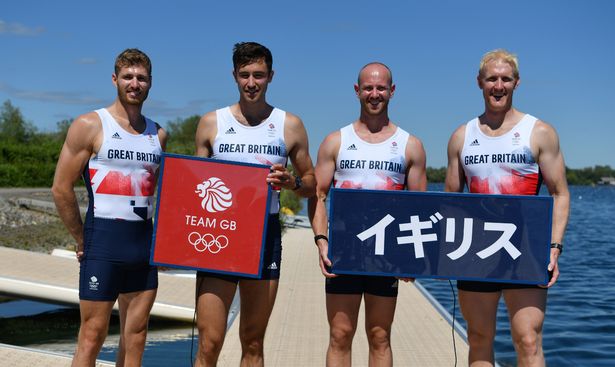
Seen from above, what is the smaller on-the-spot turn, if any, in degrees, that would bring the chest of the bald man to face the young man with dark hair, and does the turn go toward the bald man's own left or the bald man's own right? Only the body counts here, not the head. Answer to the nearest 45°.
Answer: approximately 90° to the bald man's own right

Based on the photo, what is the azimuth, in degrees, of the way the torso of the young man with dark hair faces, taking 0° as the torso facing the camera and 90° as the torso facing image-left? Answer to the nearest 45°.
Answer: approximately 0°

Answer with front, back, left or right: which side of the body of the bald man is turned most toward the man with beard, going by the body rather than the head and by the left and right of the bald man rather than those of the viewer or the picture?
right

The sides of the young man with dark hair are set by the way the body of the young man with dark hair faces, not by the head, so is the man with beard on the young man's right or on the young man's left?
on the young man's right

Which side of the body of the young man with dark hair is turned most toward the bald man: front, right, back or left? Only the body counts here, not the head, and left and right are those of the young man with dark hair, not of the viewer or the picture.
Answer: left

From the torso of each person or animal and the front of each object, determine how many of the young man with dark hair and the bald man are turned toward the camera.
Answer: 2
